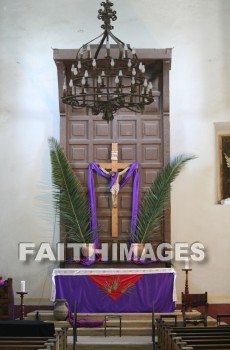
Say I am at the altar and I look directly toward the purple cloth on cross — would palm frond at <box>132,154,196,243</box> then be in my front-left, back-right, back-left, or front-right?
front-right

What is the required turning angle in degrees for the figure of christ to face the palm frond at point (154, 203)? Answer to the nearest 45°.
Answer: approximately 90° to its left

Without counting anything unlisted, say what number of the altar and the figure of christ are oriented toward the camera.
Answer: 2

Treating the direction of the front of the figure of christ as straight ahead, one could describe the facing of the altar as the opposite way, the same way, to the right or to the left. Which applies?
the same way

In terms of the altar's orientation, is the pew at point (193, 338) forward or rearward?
forward

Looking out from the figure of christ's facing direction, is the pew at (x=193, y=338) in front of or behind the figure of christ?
in front

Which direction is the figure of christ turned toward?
toward the camera
